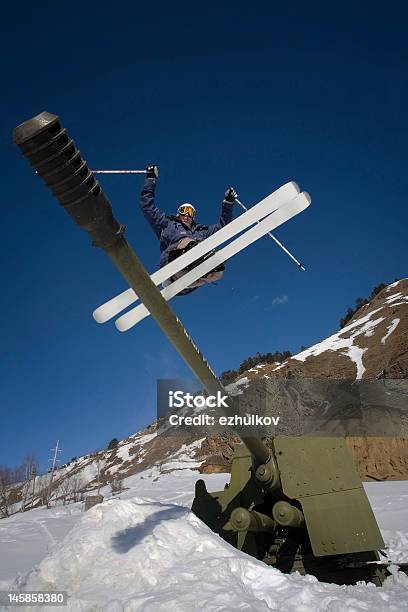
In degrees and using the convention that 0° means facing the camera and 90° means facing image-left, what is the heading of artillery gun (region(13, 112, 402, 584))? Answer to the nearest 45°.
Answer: approximately 45°

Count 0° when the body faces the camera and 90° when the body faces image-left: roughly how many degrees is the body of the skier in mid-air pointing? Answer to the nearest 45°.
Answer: approximately 0°

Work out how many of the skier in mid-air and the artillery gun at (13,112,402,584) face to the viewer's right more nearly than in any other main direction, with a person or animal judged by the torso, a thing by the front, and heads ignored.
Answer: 0

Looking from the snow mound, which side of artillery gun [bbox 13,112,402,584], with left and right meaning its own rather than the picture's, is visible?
front
